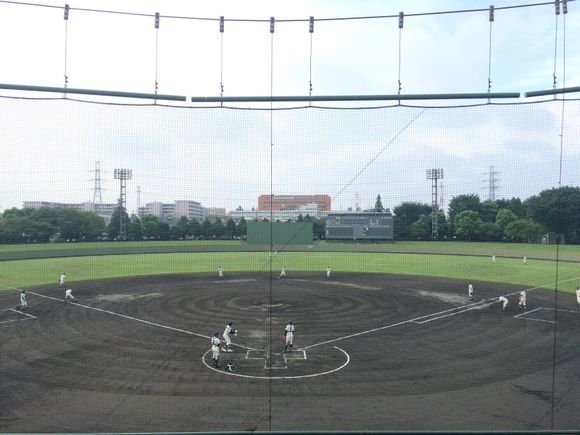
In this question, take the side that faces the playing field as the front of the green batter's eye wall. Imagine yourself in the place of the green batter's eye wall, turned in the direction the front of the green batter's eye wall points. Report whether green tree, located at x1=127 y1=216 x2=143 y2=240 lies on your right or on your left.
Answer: on your right

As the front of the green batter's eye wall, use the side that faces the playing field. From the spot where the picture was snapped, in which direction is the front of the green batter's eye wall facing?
facing the viewer

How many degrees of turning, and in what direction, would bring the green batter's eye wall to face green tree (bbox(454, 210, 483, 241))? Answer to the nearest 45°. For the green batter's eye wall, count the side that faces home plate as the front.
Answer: approximately 45° to its left

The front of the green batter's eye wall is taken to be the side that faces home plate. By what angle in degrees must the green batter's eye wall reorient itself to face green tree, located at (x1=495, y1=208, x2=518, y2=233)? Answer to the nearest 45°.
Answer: approximately 45° to its left
